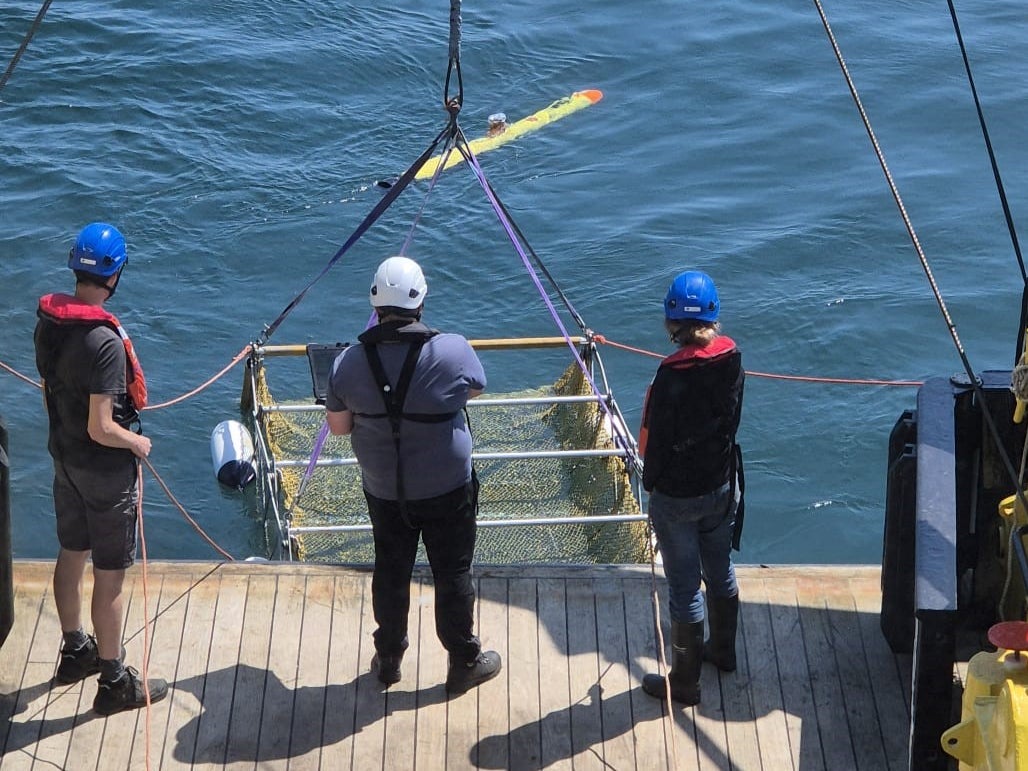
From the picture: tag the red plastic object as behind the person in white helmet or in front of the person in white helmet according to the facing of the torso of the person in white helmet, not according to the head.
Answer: behind

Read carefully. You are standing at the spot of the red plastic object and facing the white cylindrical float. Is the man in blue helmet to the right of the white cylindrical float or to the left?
left

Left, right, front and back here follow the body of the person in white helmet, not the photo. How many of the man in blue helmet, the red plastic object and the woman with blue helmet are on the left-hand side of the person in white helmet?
1

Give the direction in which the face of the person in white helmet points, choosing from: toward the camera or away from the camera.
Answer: away from the camera

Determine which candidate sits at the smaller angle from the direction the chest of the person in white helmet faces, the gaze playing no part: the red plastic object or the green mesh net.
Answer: the green mesh net

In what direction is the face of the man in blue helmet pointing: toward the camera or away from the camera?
away from the camera

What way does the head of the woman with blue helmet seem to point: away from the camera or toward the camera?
away from the camera

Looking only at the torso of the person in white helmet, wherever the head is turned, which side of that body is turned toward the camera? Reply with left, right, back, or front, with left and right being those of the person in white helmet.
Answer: back

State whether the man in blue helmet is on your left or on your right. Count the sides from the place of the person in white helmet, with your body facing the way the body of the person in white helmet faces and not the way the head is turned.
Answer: on your left

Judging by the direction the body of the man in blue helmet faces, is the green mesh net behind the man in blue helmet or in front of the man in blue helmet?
in front

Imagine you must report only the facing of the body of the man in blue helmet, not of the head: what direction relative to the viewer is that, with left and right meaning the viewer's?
facing away from the viewer and to the right of the viewer

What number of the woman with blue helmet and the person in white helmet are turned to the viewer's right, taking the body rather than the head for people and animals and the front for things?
0

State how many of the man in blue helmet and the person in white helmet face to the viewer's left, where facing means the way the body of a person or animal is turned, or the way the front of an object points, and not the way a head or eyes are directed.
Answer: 0

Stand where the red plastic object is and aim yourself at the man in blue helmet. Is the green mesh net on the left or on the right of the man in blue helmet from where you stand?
right
